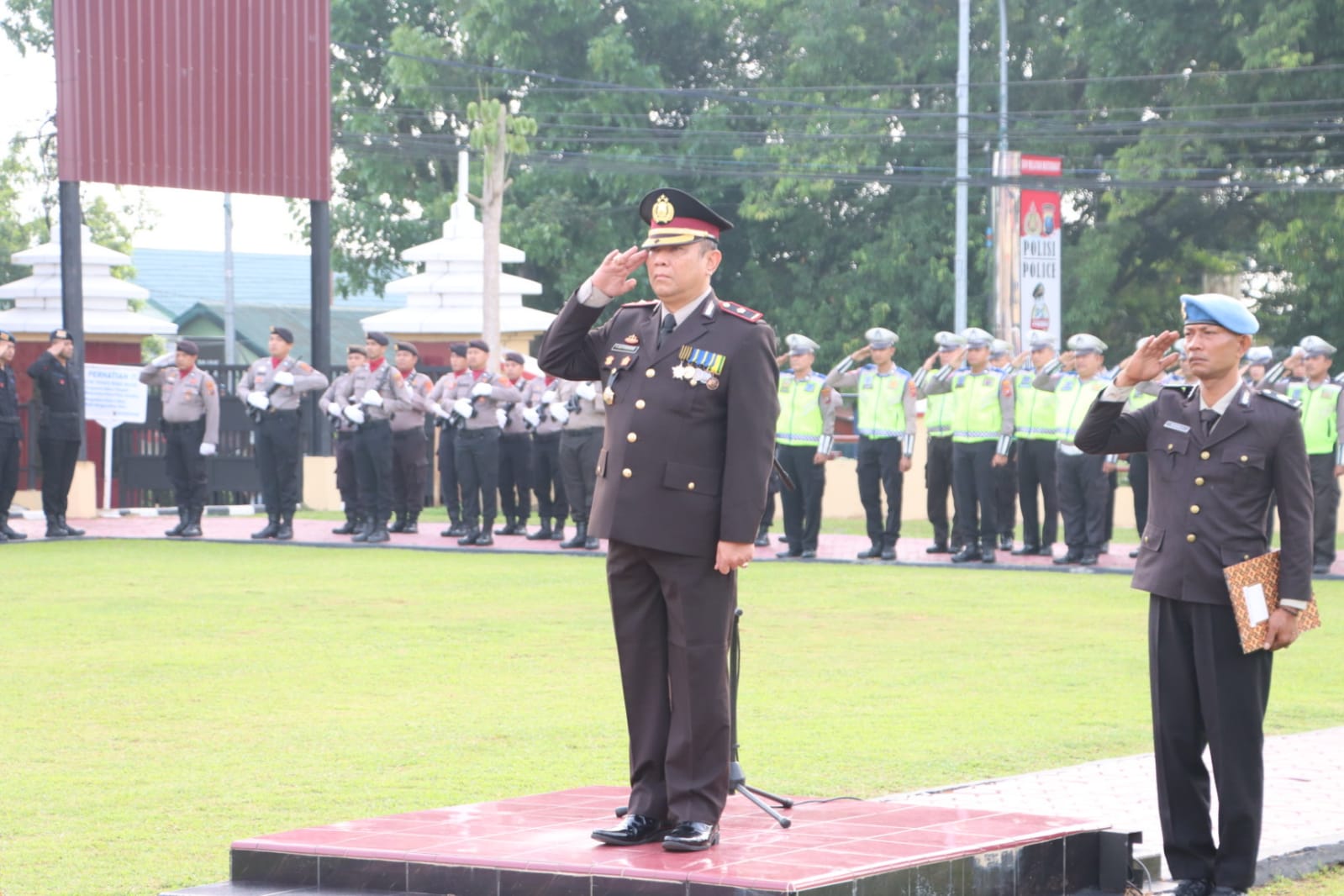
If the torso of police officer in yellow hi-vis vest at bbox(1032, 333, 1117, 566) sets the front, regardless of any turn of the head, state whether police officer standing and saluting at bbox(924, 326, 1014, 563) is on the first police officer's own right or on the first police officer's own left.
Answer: on the first police officer's own right

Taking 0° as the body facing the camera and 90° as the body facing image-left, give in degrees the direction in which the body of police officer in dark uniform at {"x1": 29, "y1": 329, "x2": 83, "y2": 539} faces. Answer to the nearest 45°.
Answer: approximately 315°

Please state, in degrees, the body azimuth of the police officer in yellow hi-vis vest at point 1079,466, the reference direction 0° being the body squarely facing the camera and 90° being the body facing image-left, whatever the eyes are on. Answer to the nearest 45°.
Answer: approximately 45°

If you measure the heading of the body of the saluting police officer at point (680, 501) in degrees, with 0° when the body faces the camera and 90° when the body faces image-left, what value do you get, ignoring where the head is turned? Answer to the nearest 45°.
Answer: approximately 45°

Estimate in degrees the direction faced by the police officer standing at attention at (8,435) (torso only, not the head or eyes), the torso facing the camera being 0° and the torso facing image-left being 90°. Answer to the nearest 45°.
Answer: approximately 315°
